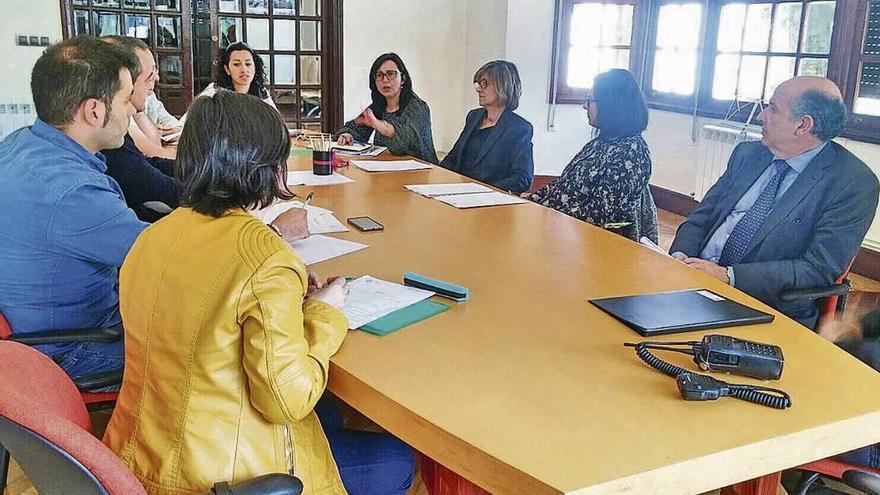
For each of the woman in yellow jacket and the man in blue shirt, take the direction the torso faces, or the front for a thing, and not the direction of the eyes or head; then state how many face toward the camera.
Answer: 0

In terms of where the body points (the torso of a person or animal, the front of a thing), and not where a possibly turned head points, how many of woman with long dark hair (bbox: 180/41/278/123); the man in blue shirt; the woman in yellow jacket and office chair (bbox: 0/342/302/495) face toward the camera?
1

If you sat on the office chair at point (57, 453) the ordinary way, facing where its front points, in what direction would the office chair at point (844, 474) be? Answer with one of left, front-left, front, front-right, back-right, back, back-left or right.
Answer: front-right

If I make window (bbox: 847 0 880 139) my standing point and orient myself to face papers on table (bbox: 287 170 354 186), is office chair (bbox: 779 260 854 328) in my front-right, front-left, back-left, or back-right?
front-left

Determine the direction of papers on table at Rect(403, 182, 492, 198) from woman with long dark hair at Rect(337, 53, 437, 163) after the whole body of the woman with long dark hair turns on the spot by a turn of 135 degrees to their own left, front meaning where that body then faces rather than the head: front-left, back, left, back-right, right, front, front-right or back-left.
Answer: right

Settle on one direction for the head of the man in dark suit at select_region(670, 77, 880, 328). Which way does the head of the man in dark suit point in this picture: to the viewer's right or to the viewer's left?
to the viewer's left

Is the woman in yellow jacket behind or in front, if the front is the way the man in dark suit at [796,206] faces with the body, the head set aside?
in front

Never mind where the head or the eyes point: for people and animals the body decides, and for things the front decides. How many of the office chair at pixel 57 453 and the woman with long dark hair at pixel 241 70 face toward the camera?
1

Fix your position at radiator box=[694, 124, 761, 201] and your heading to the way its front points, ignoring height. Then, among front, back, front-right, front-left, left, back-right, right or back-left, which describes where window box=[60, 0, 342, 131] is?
front-right

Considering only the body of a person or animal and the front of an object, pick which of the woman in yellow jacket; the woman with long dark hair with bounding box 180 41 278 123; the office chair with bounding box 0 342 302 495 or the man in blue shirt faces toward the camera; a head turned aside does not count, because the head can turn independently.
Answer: the woman with long dark hair

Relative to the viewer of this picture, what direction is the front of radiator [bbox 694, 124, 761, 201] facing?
facing the viewer and to the left of the viewer

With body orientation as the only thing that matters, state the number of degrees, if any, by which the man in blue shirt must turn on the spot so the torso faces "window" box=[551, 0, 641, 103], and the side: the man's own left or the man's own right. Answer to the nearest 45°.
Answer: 0° — they already face it

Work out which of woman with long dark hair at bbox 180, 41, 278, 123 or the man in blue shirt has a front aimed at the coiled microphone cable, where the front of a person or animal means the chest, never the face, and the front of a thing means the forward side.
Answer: the woman with long dark hair

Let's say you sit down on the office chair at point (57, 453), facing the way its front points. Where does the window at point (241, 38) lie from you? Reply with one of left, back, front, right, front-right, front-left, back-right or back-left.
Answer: front-left

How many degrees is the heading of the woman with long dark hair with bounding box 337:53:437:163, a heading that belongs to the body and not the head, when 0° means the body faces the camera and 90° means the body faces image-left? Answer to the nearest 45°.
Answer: approximately 45°

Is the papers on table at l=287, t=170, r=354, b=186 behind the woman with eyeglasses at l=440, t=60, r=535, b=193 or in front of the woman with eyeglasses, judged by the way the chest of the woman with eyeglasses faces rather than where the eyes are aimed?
in front
